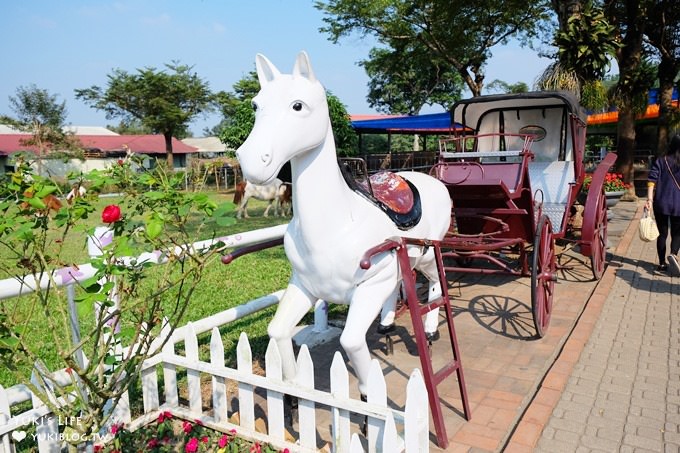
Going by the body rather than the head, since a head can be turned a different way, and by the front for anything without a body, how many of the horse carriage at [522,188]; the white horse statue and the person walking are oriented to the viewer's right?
0

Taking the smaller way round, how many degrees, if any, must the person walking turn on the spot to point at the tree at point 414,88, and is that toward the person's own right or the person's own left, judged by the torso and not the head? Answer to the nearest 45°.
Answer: approximately 45° to the person's own left

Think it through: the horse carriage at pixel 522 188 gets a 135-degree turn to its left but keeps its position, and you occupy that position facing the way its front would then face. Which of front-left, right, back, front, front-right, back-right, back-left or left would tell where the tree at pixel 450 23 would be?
left

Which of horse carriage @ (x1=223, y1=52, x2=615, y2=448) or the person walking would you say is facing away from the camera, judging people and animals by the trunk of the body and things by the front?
the person walking

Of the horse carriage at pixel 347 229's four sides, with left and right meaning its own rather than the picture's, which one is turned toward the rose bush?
front

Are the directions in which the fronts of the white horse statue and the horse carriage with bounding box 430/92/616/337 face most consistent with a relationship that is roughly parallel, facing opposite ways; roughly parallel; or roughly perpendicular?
roughly parallel

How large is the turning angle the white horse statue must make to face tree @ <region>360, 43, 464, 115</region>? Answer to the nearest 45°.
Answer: approximately 135° to its right

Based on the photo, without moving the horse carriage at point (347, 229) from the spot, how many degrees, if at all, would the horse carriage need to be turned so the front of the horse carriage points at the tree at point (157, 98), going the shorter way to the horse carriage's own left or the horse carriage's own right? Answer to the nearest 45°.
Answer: approximately 90° to the horse carriage's own right

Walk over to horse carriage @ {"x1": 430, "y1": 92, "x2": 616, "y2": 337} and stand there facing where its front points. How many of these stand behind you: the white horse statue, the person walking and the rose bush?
1

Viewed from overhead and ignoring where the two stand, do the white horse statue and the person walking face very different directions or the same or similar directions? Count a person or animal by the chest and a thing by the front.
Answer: very different directions
